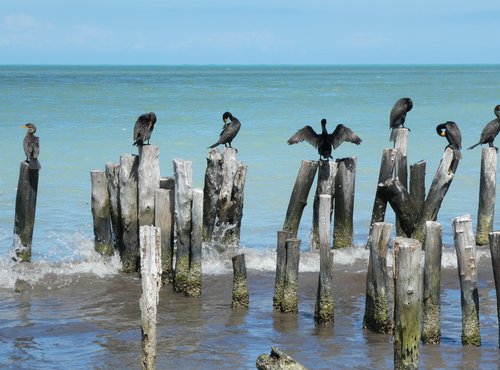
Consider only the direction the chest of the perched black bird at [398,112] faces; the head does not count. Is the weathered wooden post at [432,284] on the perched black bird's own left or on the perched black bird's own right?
on the perched black bird's own right

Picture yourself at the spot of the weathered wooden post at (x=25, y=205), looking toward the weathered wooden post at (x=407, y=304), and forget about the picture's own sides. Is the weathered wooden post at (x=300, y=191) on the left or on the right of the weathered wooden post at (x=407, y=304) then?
left

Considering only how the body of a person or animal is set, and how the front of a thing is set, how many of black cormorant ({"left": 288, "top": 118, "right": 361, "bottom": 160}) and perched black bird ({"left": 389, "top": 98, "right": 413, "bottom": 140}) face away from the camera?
1
